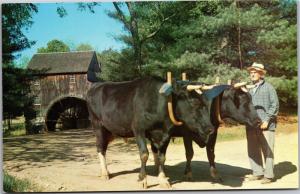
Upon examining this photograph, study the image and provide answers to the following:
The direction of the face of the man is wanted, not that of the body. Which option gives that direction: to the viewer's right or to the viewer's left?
to the viewer's left

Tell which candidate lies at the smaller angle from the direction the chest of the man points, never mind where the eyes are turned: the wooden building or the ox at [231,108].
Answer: the ox

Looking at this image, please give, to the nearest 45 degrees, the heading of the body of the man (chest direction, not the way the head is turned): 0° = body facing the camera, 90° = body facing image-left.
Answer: approximately 45°

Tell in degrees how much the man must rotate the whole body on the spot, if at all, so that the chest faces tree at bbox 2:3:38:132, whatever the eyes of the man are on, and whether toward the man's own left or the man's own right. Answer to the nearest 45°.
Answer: approximately 45° to the man's own right

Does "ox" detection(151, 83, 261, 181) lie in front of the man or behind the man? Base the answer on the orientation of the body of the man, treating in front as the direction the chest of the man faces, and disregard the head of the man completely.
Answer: in front

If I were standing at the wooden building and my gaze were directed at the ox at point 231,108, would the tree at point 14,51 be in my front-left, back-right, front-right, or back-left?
back-right

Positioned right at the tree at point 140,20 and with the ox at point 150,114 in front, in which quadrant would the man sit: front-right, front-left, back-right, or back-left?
front-left

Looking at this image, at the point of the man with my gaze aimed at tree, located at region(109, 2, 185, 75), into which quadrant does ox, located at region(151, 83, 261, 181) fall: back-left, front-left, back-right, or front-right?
front-left

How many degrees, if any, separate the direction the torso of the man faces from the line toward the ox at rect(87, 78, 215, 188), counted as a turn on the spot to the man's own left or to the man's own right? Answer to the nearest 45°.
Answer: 0° — they already face it
